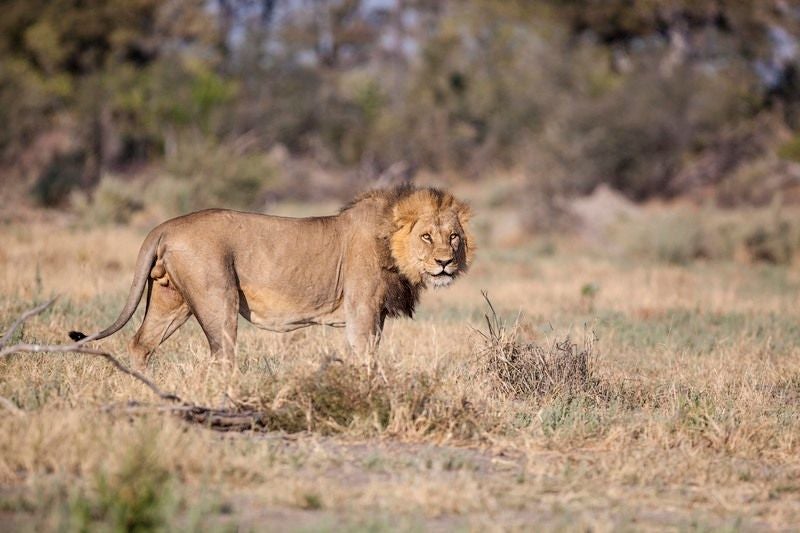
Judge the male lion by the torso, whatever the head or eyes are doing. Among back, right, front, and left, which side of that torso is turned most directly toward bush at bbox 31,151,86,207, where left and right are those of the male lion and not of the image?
left

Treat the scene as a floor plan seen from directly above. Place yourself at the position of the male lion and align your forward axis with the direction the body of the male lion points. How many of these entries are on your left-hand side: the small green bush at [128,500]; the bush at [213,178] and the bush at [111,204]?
2

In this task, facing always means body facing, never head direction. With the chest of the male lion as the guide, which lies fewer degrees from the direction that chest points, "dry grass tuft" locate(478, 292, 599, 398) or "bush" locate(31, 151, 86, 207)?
the dry grass tuft

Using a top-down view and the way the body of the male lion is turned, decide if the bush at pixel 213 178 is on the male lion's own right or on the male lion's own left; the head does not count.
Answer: on the male lion's own left

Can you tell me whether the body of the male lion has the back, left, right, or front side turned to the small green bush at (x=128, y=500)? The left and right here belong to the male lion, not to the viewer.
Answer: right

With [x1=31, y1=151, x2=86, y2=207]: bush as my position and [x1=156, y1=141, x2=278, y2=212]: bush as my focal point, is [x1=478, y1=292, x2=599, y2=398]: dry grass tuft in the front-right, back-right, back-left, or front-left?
front-right

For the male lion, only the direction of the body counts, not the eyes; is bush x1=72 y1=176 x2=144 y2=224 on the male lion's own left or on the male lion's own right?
on the male lion's own left

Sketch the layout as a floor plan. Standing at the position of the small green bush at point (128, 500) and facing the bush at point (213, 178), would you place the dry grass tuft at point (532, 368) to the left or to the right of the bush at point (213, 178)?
right

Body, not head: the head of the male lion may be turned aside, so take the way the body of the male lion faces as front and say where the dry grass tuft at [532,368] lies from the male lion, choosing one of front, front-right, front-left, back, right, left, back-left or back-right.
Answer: front

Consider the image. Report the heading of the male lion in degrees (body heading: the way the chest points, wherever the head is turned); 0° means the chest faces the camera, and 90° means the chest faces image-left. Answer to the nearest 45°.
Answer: approximately 270°
